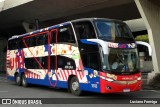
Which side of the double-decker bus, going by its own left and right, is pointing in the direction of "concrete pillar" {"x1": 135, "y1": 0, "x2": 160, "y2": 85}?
left

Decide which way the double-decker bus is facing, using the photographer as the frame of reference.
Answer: facing the viewer and to the right of the viewer
